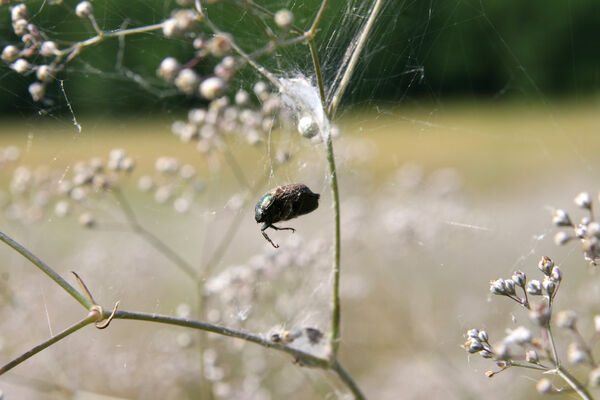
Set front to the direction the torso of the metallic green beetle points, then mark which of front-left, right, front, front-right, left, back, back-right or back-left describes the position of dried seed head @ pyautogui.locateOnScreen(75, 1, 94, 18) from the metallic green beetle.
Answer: front-right

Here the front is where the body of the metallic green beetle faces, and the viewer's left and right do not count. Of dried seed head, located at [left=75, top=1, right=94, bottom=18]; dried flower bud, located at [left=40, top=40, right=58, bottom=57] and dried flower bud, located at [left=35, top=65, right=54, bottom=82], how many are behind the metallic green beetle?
0

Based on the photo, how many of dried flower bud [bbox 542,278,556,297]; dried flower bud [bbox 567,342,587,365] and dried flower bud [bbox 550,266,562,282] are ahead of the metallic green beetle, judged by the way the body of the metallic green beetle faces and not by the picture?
0

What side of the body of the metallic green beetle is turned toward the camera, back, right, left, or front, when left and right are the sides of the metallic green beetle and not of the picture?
left

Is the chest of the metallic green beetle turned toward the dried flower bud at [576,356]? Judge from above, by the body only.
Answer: no

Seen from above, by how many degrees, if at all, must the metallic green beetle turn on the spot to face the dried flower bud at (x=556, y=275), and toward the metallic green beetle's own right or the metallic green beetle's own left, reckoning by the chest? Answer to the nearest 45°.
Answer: approximately 135° to the metallic green beetle's own left

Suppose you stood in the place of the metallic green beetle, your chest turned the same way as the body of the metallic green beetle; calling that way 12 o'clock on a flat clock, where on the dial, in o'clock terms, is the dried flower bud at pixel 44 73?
The dried flower bud is roughly at 1 o'clock from the metallic green beetle.

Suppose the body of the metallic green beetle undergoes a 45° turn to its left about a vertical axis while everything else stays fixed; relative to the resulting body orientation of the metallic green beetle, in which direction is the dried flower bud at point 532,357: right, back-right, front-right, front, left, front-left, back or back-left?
left

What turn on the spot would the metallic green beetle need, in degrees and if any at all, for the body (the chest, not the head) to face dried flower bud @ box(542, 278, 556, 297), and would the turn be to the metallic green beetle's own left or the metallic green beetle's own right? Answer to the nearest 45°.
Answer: approximately 135° to the metallic green beetle's own left

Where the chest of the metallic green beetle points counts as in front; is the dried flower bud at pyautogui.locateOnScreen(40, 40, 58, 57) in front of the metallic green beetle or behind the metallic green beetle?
in front
